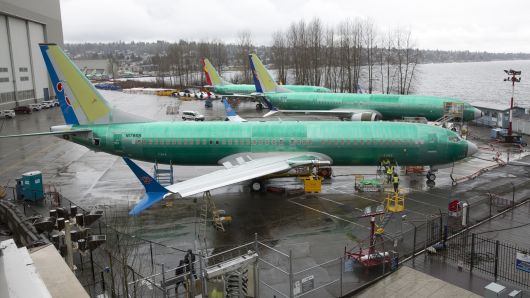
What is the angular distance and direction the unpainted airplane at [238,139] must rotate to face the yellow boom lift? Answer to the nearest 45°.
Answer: approximately 45° to its right

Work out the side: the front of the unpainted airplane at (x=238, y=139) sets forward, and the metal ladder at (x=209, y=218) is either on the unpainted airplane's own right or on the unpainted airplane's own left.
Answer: on the unpainted airplane's own right

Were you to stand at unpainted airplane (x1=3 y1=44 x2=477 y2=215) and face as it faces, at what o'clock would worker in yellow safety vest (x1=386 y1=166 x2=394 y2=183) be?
The worker in yellow safety vest is roughly at 12 o'clock from the unpainted airplane.

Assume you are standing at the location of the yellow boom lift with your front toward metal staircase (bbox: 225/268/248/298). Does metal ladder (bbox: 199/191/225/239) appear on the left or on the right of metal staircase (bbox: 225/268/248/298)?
right

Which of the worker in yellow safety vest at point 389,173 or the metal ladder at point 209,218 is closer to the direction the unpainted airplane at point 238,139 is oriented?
the worker in yellow safety vest

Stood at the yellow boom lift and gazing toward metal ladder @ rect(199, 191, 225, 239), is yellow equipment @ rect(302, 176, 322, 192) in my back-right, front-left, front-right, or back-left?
front-right

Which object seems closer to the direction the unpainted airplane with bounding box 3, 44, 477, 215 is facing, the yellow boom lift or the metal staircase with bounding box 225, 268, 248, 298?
the yellow boom lift

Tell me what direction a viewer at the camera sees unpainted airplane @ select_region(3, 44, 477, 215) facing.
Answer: facing to the right of the viewer

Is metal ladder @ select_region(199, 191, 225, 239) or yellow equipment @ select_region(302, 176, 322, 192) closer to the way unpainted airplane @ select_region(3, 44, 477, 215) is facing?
the yellow equipment

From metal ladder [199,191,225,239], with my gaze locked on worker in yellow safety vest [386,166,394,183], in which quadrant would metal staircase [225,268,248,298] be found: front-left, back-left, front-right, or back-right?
back-right

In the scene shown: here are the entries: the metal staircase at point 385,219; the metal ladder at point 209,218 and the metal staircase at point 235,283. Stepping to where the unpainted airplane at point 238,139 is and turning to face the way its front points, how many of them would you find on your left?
0

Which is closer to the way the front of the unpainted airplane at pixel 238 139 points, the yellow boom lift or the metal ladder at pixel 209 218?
the yellow boom lift

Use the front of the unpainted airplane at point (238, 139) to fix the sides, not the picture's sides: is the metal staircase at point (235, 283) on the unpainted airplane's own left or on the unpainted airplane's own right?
on the unpainted airplane's own right
